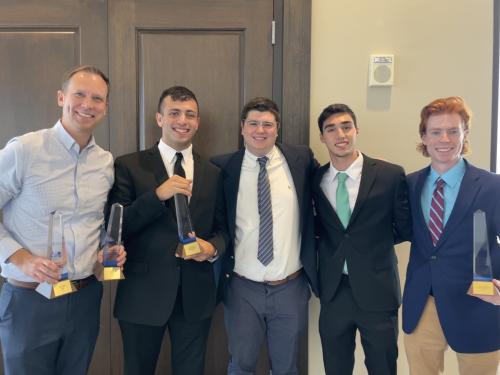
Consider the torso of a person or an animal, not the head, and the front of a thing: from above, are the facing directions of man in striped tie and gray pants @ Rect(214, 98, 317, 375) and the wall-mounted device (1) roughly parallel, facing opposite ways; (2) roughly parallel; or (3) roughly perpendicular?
roughly parallel

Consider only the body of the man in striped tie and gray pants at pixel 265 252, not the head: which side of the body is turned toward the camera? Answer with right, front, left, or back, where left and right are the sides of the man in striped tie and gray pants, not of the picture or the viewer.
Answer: front

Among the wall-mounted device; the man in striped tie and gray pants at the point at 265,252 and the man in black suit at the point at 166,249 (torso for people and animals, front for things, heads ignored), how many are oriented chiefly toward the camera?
3

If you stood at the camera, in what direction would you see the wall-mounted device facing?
facing the viewer

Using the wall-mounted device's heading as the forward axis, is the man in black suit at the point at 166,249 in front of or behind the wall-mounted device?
in front

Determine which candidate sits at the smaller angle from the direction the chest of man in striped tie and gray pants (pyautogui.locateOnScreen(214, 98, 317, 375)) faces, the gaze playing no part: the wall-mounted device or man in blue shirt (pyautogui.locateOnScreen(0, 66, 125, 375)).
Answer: the man in blue shirt

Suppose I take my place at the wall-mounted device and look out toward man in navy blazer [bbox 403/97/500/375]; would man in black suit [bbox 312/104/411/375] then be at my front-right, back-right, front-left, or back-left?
front-right

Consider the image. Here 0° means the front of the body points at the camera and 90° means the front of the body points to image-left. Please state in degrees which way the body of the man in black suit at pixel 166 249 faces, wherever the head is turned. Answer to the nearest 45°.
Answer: approximately 0°

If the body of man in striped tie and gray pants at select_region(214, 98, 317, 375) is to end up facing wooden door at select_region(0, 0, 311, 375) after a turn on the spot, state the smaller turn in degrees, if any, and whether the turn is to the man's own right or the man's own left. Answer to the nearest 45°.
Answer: approximately 135° to the man's own right
